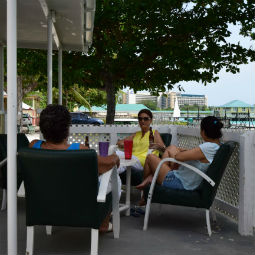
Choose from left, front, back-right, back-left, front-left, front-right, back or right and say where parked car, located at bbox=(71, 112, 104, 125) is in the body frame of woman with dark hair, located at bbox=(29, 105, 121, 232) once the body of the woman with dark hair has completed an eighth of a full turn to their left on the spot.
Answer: front-right

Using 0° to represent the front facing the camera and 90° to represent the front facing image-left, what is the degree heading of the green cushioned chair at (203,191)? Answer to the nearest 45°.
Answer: approximately 90°

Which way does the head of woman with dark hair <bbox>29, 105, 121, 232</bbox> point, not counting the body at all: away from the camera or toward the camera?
away from the camera

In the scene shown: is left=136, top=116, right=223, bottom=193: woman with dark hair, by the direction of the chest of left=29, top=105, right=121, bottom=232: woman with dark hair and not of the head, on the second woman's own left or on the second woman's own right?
on the second woman's own right

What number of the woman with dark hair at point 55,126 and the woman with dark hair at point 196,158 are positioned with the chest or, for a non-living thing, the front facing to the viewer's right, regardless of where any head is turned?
0

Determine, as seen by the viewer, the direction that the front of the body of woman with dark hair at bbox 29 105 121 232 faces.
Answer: away from the camera

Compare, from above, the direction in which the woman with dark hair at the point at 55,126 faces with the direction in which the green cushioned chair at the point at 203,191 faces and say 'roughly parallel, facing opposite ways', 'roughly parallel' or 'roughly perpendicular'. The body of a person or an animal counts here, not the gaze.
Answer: roughly perpendicular

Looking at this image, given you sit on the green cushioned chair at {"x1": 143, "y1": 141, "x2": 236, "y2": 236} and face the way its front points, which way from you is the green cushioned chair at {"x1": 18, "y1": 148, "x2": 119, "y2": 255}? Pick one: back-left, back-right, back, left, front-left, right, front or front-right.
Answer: front-left

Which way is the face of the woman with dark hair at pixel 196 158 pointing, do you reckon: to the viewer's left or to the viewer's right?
to the viewer's left

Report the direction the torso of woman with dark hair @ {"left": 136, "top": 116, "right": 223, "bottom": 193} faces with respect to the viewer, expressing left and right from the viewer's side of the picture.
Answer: facing to the left of the viewer
